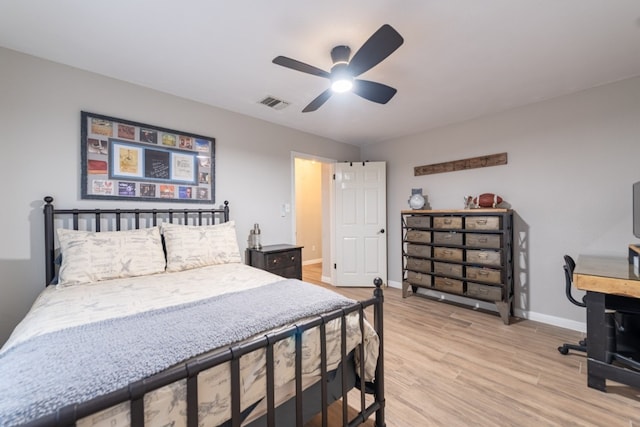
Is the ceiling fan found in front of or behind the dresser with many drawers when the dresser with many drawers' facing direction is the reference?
in front

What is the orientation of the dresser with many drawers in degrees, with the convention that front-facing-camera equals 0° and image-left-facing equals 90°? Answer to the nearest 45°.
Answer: approximately 45°

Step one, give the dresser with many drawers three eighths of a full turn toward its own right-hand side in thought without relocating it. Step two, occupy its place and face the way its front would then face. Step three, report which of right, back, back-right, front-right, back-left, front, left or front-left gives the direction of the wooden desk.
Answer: back-right

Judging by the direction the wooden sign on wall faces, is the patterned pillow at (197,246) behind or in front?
in front

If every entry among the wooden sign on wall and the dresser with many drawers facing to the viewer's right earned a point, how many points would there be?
0

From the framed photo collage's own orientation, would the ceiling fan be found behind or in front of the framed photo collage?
in front

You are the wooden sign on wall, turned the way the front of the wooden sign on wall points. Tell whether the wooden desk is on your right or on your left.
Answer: on your left

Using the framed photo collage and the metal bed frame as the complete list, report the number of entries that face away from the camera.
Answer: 0
